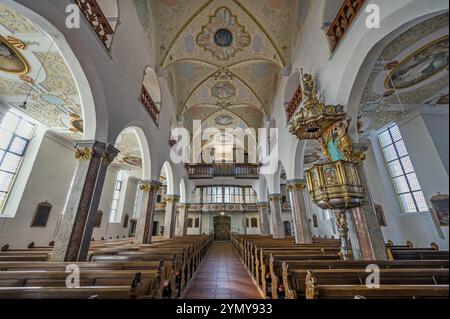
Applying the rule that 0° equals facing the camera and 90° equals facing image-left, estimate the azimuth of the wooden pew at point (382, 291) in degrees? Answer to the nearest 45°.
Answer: approximately 0°

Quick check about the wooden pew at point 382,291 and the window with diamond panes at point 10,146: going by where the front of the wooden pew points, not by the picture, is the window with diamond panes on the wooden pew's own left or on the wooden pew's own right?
on the wooden pew's own right

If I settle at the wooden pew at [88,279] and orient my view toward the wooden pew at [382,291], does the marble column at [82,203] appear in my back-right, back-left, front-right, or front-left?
back-left

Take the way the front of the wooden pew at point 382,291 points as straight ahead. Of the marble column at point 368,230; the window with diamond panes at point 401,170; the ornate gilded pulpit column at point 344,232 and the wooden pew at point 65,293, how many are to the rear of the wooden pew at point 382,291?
3

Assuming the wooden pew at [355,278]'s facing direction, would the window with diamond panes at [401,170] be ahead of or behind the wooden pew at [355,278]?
behind

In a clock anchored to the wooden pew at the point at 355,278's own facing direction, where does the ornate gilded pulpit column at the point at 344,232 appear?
The ornate gilded pulpit column is roughly at 6 o'clock from the wooden pew.

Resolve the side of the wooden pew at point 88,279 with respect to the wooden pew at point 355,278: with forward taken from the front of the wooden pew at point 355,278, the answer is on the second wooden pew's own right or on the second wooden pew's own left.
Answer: on the second wooden pew's own right

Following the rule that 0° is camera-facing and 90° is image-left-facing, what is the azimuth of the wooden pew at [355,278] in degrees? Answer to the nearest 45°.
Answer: approximately 0°

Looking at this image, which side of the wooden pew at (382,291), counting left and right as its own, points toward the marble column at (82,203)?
right

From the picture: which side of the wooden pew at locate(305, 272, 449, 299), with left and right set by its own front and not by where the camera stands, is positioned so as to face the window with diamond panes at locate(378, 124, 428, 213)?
back

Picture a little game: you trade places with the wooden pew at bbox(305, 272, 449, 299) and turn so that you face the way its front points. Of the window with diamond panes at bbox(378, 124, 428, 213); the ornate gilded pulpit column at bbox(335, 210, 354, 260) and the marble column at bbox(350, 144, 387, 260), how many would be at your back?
3

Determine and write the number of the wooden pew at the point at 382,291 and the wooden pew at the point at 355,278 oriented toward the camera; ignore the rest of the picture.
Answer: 2

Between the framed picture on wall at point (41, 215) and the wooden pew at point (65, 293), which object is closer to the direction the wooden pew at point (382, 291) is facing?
the wooden pew

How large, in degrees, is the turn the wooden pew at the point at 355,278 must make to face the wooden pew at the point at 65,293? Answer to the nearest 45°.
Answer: approximately 45° to its right
